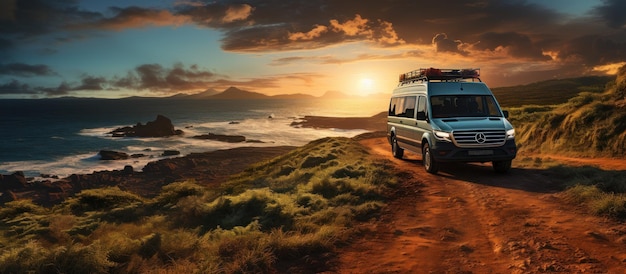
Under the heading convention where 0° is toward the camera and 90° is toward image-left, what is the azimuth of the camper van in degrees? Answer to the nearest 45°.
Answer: approximately 315°
